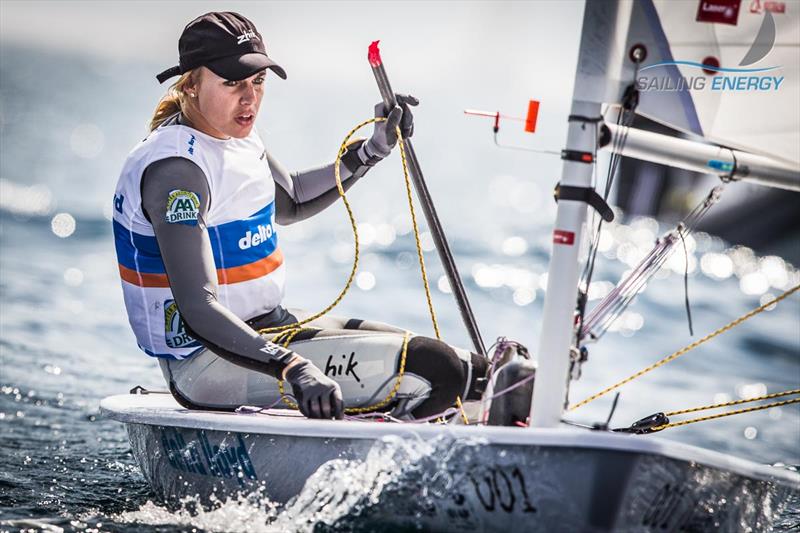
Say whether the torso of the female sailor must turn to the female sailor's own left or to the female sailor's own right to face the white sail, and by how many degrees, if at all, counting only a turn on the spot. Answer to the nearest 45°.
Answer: approximately 45° to the female sailor's own left

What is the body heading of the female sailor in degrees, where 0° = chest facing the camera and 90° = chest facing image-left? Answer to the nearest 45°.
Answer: approximately 315°
